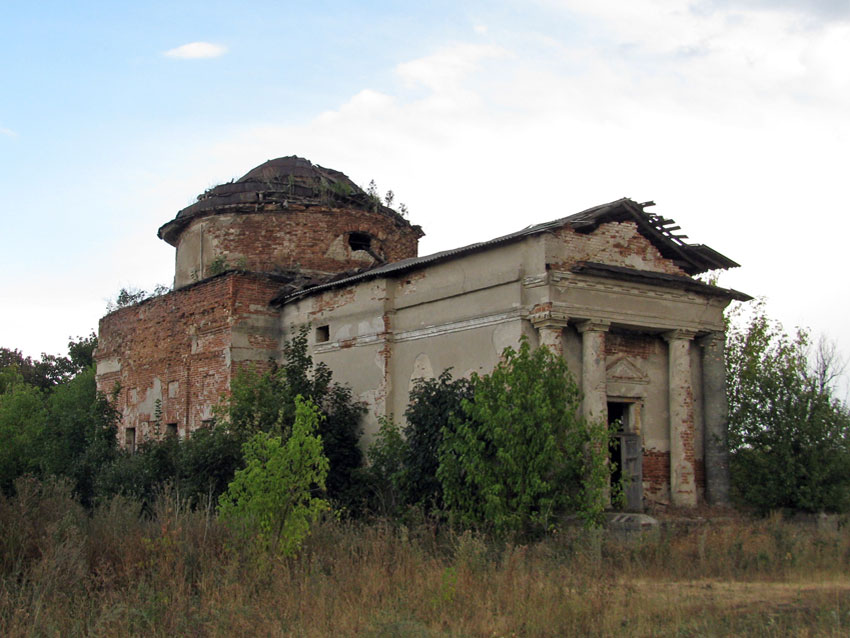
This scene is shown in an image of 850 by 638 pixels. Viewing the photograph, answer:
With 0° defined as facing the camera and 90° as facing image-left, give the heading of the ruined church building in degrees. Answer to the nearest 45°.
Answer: approximately 315°

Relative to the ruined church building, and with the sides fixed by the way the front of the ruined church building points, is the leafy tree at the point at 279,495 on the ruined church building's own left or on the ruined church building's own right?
on the ruined church building's own right

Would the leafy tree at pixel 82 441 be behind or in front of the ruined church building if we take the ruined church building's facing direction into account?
behind

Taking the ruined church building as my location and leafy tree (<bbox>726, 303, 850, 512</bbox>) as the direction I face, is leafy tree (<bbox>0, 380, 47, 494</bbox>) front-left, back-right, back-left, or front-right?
back-left

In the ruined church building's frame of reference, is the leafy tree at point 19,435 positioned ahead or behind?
behind
